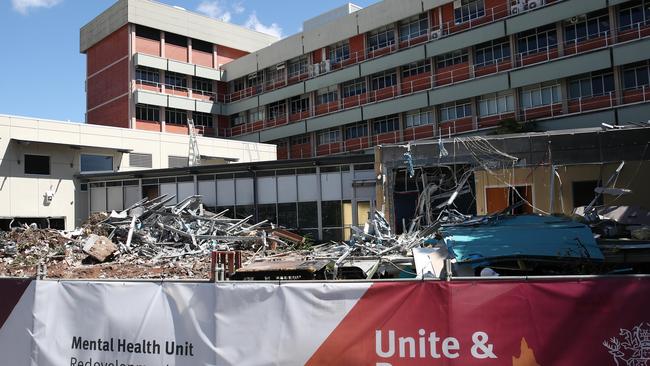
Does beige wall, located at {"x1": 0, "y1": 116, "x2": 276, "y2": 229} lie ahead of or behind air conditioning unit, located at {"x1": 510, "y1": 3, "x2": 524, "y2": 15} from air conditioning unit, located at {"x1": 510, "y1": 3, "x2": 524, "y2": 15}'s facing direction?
ahead

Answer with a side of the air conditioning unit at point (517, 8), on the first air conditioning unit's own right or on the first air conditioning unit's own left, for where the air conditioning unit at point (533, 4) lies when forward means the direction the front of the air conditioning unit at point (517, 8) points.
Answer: on the first air conditioning unit's own left

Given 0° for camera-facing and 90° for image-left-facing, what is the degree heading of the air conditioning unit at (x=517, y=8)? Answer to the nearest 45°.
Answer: approximately 45°

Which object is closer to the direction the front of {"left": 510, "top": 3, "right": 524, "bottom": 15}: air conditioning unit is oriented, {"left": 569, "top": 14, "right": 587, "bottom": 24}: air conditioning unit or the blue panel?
the blue panel

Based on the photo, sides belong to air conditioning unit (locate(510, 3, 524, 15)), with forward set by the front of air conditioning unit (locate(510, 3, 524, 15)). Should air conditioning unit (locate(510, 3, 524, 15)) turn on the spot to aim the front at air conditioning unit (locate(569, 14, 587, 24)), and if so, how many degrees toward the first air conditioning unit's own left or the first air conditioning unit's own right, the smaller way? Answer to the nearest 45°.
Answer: approximately 135° to the first air conditioning unit's own left

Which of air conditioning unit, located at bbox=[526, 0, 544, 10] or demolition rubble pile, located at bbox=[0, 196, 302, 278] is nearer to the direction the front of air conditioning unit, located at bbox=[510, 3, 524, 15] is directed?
the demolition rubble pile

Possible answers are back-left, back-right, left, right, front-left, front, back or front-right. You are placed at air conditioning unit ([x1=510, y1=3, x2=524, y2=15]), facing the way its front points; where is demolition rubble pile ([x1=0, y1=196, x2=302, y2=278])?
front

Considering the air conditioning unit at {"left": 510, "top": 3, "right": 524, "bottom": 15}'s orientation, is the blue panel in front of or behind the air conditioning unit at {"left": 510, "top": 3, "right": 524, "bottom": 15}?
in front
